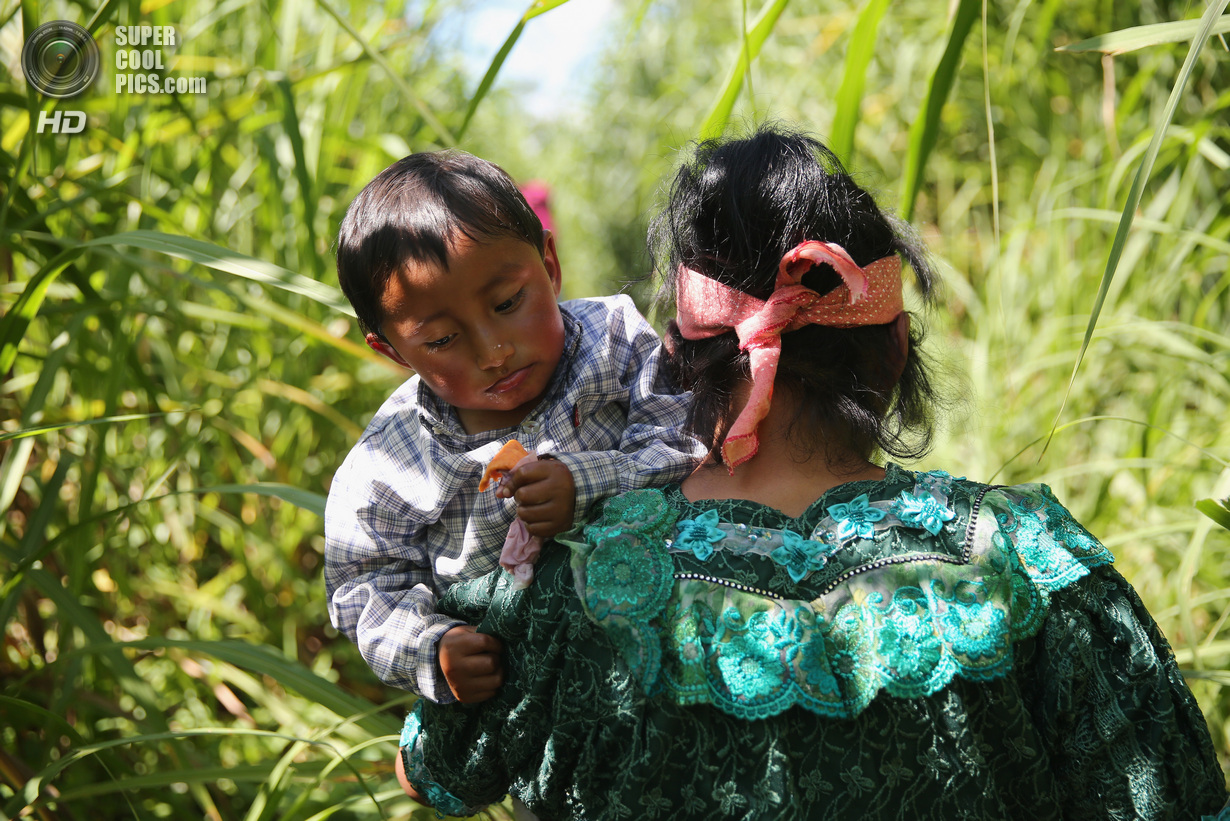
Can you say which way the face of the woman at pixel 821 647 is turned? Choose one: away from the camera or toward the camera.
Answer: away from the camera

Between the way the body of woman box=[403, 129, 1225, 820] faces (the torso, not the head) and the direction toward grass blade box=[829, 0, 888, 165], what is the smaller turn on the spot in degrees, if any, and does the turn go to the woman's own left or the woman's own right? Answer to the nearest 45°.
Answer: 0° — they already face it

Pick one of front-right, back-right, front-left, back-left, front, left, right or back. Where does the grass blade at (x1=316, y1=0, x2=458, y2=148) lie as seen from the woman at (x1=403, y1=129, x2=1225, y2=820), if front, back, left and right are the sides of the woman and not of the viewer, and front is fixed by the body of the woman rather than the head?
front-left

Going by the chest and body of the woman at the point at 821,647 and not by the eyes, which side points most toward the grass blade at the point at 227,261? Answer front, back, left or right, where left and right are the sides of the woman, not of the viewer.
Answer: left

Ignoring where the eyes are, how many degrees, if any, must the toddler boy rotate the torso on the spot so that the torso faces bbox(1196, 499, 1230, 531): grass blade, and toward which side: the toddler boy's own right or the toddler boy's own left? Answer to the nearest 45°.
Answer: approximately 90° to the toddler boy's own left

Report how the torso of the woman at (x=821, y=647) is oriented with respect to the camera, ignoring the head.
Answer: away from the camera

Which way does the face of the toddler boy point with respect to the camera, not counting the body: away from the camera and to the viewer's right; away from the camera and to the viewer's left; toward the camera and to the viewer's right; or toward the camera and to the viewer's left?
toward the camera and to the viewer's right

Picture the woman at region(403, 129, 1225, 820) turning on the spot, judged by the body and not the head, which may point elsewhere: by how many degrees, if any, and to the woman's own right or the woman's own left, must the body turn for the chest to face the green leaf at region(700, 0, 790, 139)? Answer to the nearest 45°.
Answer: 0° — they already face it

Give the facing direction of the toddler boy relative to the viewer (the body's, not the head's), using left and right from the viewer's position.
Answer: facing the viewer
